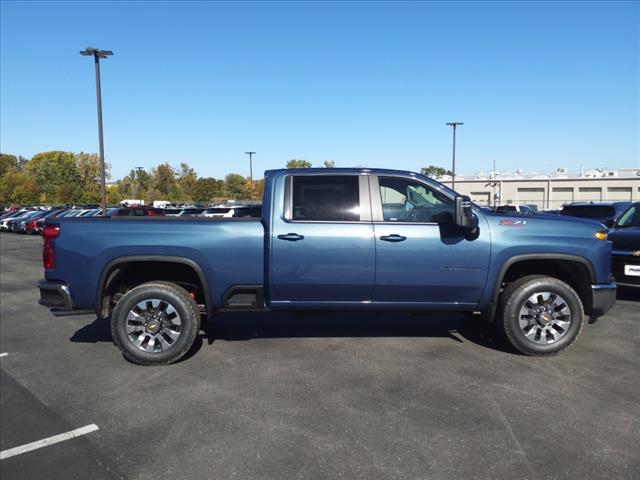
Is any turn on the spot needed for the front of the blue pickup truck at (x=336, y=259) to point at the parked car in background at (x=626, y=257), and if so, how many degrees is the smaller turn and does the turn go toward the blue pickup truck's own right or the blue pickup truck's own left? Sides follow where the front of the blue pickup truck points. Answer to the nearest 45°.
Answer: approximately 45° to the blue pickup truck's own left

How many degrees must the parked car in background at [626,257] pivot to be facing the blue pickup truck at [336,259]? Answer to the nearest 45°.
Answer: approximately 45° to its right

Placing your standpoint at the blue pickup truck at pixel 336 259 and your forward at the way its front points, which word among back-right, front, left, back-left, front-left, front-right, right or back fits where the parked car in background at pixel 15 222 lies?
back-left

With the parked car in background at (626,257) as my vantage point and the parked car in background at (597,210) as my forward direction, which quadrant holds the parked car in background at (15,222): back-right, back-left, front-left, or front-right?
front-left

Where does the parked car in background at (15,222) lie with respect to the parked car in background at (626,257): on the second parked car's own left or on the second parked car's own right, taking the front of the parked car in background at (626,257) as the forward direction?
on the second parked car's own right

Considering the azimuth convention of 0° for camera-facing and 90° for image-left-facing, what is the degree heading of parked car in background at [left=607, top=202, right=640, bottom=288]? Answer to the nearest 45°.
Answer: approximately 0°

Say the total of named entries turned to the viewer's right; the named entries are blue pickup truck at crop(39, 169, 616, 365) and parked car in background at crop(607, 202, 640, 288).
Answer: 1

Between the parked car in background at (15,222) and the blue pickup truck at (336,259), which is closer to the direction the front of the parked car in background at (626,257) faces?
the blue pickup truck

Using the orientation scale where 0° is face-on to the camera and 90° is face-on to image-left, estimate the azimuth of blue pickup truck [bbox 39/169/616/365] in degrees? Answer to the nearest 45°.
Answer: approximately 270°

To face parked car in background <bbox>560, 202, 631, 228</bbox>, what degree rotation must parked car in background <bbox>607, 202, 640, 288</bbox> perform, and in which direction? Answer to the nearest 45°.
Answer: approximately 180°
